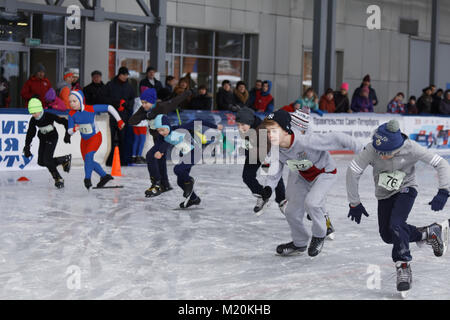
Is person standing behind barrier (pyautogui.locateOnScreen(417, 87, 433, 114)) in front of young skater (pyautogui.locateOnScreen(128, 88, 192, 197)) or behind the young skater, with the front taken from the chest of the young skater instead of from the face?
behind

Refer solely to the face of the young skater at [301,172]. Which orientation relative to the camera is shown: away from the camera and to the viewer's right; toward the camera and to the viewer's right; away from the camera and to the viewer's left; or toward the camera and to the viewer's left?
toward the camera and to the viewer's left

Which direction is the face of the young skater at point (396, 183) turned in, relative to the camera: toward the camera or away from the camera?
toward the camera

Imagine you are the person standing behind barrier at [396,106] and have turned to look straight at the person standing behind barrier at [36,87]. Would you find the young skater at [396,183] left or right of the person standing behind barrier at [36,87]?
left

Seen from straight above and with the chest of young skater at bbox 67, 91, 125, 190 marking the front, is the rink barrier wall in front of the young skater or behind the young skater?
behind

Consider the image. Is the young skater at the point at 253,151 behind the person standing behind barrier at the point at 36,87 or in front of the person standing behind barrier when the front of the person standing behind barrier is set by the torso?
in front

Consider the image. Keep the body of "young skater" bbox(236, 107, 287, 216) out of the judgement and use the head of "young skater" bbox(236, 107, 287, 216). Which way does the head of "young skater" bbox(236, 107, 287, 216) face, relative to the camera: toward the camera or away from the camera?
toward the camera

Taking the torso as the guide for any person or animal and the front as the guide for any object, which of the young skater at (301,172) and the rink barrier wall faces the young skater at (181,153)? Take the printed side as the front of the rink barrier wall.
the rink barrier wall

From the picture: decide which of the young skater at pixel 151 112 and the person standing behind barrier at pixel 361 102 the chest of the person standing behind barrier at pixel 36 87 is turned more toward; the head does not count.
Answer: the young skater

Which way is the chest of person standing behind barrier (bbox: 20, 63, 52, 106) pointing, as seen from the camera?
toward the camera

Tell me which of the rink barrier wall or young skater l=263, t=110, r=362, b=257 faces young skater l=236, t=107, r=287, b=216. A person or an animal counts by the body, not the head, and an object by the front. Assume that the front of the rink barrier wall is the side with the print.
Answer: the rink barrier wall

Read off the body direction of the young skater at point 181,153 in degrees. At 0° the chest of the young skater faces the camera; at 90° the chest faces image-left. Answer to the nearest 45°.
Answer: approximately 45°

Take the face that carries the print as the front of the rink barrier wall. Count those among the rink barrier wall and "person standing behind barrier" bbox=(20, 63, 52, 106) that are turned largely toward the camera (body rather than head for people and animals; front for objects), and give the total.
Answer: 2

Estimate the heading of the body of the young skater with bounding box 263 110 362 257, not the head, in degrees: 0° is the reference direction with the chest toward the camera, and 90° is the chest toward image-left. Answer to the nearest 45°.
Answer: approximately 45°

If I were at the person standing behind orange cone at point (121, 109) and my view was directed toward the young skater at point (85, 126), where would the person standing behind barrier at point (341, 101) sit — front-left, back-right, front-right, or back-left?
back-left

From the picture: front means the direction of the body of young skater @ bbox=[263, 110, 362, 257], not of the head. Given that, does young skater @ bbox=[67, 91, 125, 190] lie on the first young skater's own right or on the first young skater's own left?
on the first young skater's own right
